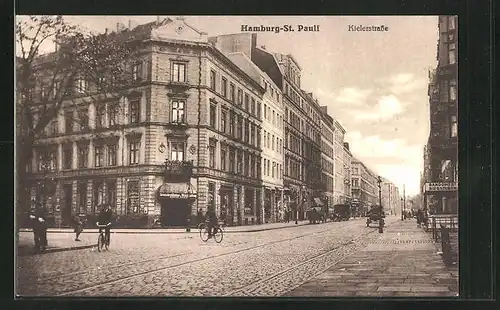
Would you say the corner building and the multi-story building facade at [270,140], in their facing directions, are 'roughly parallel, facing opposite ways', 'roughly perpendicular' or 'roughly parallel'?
roughly perpendicular

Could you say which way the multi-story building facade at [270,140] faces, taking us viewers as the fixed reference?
facing to the right of the viewer

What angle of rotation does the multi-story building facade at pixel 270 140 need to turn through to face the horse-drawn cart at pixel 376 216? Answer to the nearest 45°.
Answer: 0° — it already faces it

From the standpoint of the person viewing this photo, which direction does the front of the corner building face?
facing the viewer

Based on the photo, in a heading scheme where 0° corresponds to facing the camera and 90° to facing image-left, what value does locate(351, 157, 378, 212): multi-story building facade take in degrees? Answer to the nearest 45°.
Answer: approximately 315°

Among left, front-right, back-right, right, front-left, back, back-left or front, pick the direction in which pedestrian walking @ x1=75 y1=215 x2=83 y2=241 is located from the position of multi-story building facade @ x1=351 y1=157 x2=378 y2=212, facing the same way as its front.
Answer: back-right

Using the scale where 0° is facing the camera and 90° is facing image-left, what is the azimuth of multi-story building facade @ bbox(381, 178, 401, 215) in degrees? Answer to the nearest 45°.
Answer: approximately 315°

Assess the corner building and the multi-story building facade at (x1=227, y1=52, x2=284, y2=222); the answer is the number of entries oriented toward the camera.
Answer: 1
